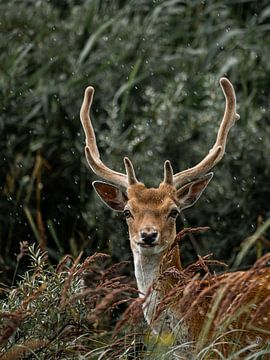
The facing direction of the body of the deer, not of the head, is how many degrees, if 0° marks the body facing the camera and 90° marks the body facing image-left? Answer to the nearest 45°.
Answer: approximately 45°
